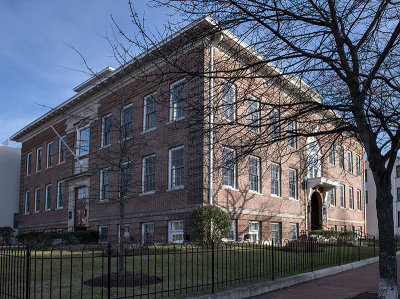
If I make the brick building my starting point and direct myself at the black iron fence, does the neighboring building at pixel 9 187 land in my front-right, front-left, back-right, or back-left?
back-right

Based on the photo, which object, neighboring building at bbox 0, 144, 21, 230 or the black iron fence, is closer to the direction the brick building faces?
the black iron fence
